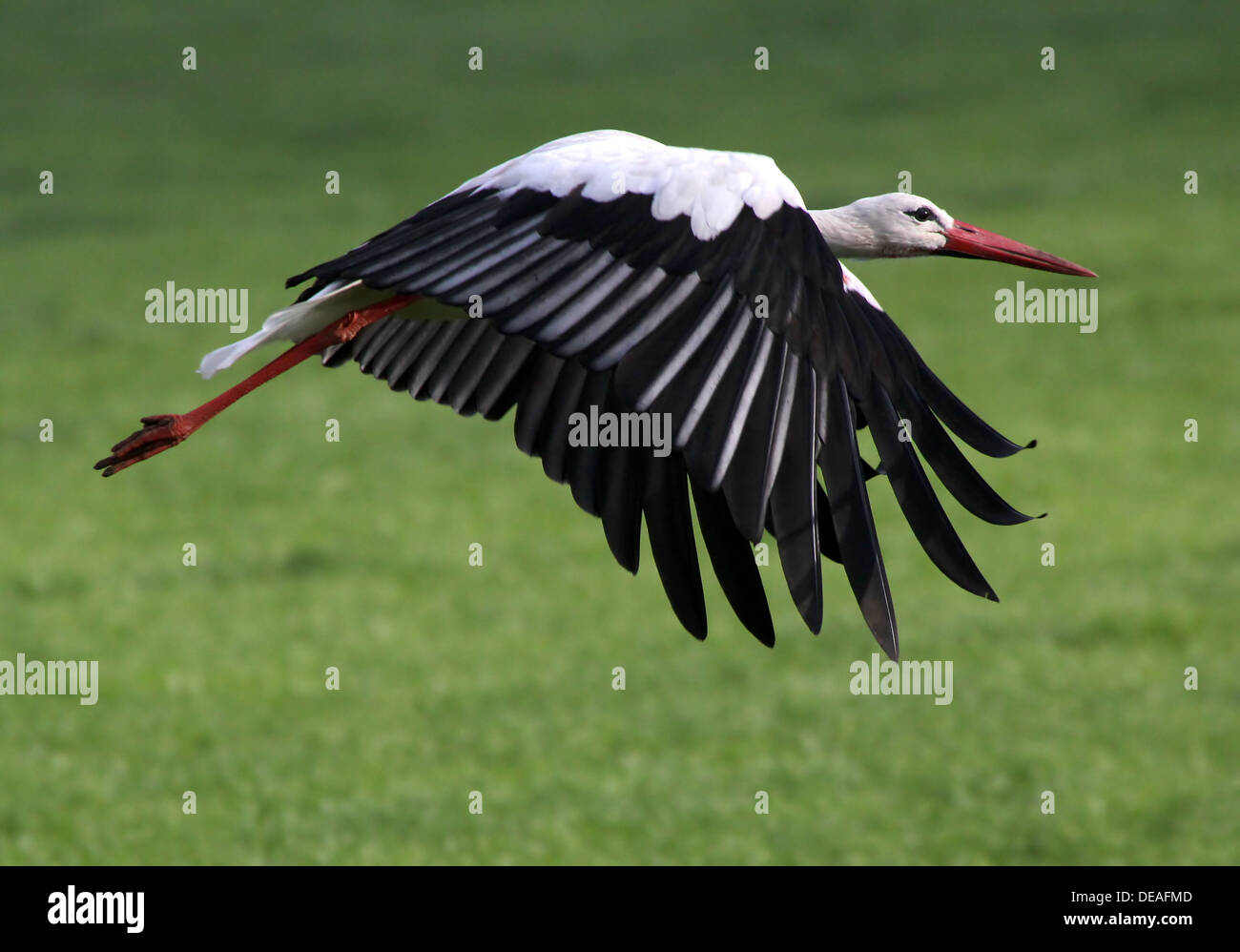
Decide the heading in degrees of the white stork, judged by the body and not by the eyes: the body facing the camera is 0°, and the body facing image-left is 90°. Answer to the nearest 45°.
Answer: approximately 270°
